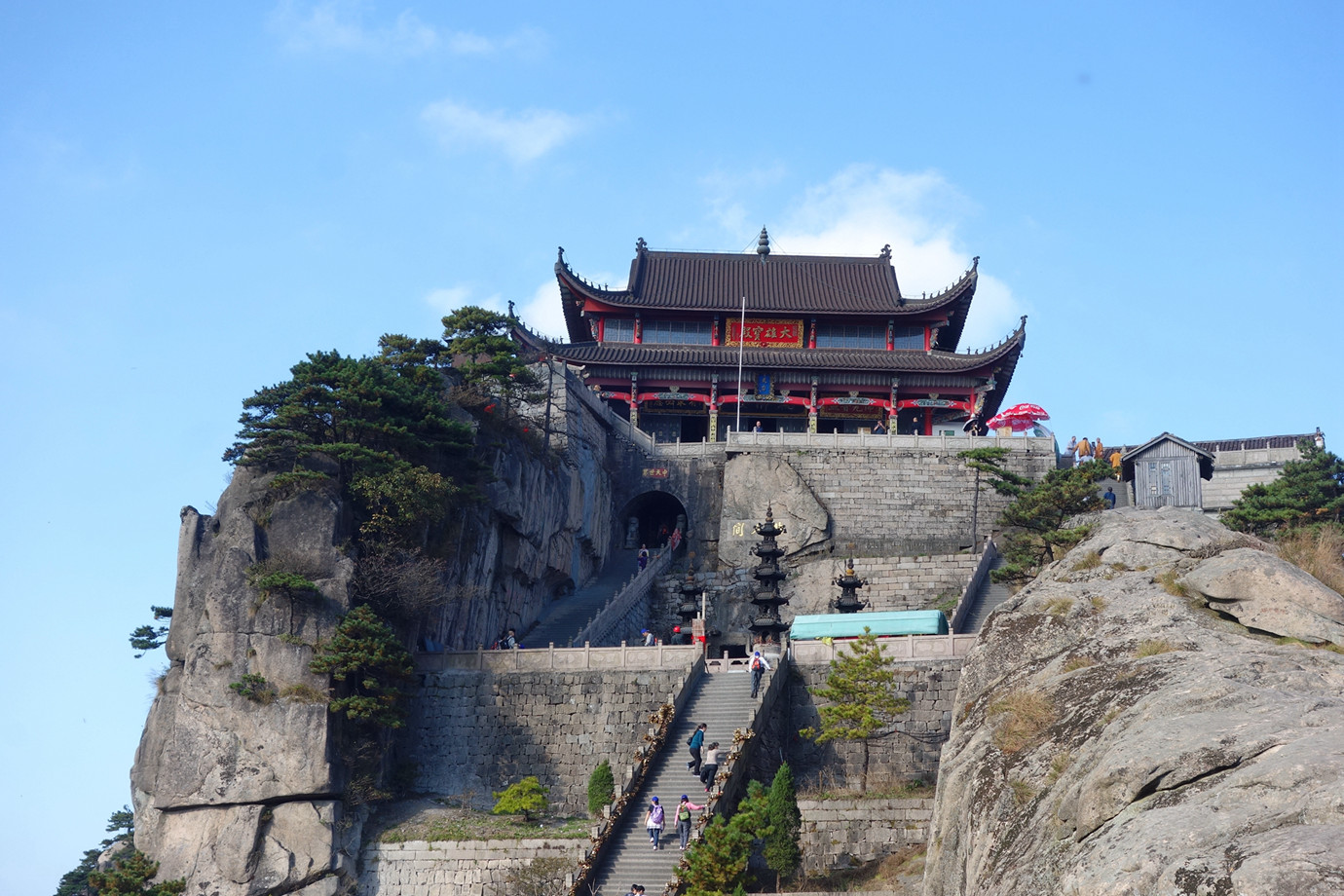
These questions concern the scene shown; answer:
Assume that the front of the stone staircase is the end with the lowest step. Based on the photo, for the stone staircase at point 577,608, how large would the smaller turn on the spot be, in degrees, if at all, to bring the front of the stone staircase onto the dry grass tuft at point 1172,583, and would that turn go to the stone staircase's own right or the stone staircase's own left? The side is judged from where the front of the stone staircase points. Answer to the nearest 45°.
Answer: approximately 90° to the stone staircase's own left

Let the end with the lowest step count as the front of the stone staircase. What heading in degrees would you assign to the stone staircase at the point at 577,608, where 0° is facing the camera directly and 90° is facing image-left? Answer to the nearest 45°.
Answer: approximately 45°

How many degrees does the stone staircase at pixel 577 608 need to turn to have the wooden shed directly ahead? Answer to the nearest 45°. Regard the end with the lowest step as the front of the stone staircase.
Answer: approximately 135° to its left

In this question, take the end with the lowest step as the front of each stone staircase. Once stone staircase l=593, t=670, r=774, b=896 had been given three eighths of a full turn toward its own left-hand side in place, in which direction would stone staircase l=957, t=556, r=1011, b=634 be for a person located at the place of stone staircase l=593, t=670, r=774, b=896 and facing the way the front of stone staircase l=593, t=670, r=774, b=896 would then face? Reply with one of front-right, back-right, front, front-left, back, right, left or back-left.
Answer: front

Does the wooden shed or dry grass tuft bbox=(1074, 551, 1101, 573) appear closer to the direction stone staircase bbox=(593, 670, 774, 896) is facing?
the dry grass tuft

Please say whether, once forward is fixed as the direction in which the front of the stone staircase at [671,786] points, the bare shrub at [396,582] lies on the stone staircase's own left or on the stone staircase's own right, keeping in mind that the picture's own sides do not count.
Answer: on the stone staircase's own right

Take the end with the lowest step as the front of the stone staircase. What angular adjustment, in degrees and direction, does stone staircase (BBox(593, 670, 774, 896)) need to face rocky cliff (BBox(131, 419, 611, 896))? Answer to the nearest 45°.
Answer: approximately 90° to its right

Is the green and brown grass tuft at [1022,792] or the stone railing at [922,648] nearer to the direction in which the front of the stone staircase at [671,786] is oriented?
the green and brown grass tuft

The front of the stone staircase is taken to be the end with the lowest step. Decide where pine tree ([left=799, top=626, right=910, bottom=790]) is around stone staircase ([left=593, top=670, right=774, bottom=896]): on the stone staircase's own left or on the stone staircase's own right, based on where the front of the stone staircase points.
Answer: on the stone staircase's own left

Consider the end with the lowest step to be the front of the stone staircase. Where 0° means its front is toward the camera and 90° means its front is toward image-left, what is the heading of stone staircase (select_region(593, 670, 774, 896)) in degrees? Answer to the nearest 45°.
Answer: approximately 0°
